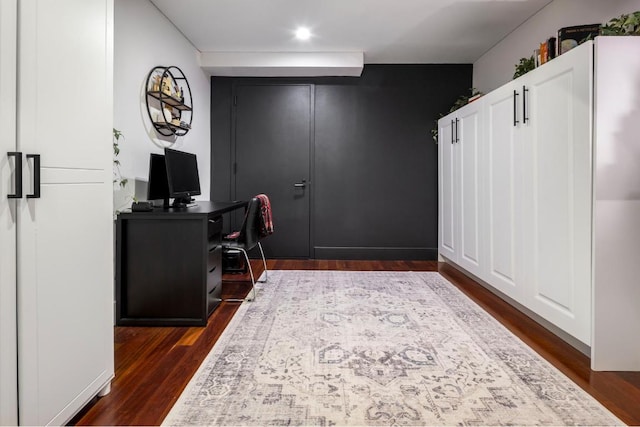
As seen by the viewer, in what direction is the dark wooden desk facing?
to the viewer's right

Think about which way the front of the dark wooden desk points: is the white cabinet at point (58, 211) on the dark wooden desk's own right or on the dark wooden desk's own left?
on the dark wooden desk's own right

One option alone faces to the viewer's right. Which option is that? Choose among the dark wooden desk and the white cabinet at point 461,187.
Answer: the dark wooden desk

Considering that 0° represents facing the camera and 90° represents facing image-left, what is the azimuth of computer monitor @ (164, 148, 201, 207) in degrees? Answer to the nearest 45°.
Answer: approximately 315°

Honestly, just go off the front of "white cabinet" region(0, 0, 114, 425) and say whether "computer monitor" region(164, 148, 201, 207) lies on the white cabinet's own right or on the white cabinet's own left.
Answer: on the white cabinet's own left

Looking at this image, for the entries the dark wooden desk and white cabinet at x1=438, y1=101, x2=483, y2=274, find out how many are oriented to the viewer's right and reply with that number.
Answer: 1

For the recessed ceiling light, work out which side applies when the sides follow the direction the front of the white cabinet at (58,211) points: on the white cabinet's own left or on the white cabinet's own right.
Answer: on the white cabinet's own left

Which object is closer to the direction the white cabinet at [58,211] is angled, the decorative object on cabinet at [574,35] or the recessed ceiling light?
the decorative object on cabinet

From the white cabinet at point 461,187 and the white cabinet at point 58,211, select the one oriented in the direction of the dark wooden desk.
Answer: the white cabinet at point 461,187

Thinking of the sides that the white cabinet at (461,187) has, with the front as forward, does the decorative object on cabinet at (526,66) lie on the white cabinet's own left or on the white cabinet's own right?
on the white cabinet's own left
